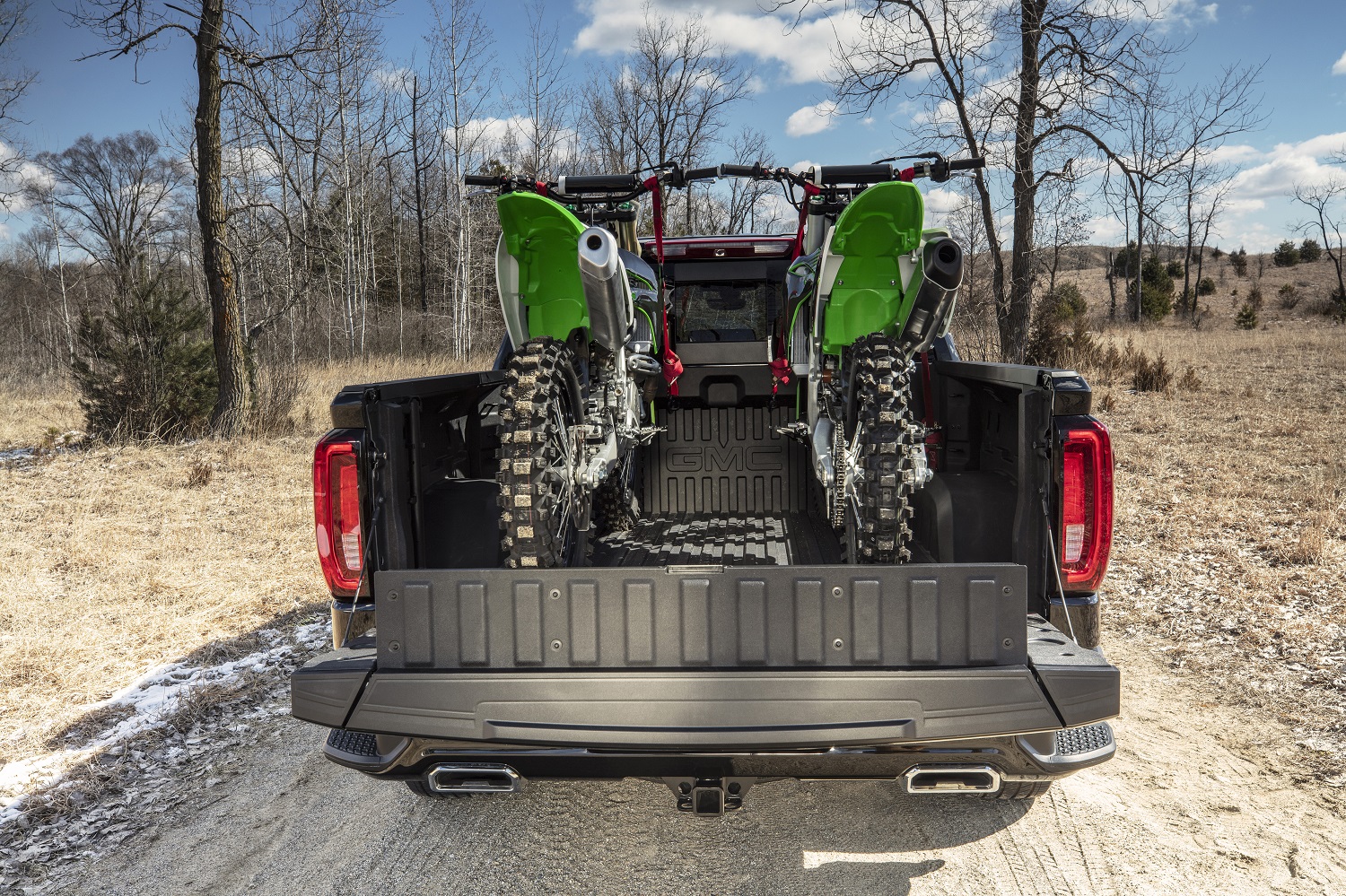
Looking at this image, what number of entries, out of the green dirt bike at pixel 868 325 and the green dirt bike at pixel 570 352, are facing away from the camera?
2

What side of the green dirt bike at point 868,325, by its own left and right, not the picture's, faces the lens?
back

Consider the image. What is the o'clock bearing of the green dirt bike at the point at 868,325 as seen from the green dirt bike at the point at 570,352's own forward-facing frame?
the green dirt bike at the point at 868,325 is roughly at 3 o'clock from the green dirt bike at the point at 570,352.

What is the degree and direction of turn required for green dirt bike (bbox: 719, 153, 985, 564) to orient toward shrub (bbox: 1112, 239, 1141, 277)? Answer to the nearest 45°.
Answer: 0° — it already faces it

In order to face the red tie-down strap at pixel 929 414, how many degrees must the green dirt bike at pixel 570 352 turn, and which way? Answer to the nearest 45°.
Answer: approximately 90° to its right

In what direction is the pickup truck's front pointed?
away from the camera

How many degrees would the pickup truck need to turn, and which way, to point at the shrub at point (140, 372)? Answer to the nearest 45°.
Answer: approximately 45° to its left

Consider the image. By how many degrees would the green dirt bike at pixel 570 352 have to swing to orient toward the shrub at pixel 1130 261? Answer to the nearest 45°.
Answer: approximately 45° to its right

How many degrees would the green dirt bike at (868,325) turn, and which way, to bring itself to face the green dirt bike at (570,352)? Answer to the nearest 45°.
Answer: approximately 90° to its left

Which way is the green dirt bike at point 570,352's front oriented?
away from the camera

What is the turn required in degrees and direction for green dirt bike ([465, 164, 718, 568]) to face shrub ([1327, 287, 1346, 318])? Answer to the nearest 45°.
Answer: approximately 45° to its right
